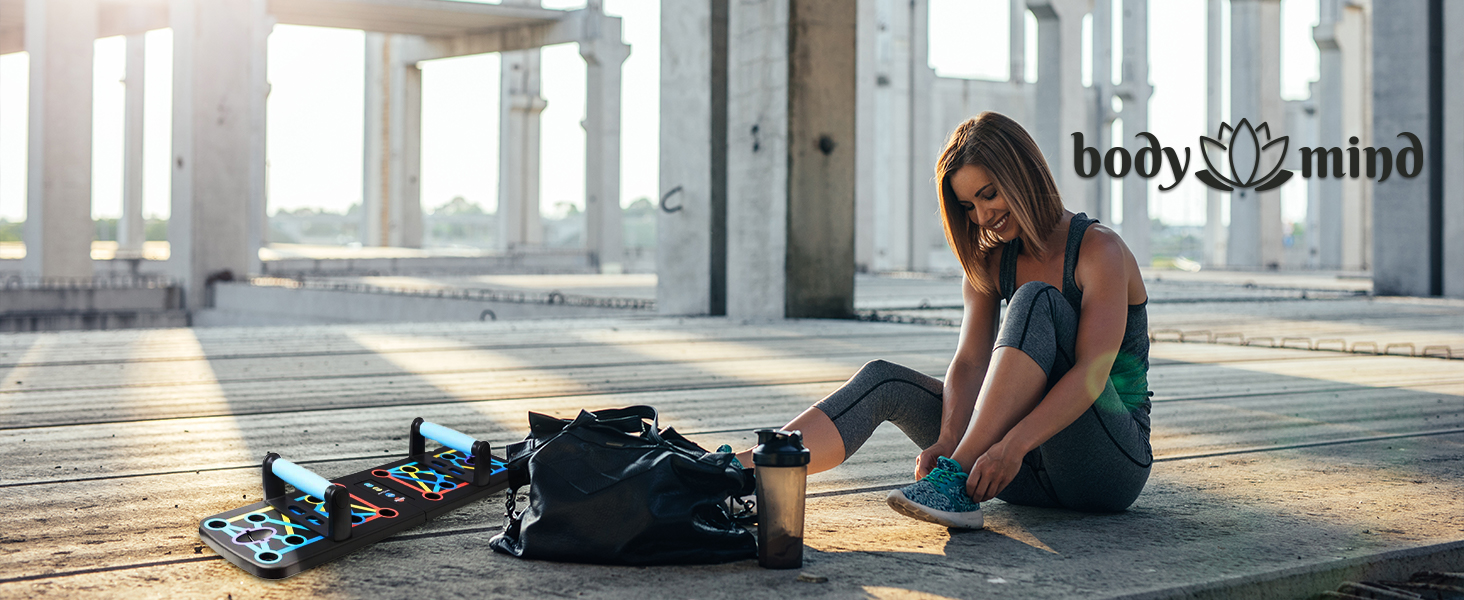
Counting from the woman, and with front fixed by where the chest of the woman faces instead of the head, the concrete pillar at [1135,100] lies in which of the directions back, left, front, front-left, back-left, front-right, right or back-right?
back-right

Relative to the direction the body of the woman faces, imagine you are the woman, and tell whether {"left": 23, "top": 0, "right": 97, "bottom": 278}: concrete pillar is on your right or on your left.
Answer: on your right

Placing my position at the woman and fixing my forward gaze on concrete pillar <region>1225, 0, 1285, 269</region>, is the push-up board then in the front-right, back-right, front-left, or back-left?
back-left

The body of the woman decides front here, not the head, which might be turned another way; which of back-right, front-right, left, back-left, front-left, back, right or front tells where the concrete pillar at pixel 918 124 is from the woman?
back-right

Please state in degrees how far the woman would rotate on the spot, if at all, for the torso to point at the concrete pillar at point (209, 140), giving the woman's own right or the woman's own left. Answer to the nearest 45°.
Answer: approximately 90° to the woman's own right

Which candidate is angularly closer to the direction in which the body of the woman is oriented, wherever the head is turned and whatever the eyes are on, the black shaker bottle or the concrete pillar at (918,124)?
the black shaker bottle

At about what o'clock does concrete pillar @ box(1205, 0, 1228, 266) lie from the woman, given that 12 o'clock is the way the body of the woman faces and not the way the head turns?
The concrete pillar is roughly at 5 o'clock from the woman.

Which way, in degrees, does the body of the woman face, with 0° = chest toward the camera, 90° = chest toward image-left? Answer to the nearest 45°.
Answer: approximately 45°

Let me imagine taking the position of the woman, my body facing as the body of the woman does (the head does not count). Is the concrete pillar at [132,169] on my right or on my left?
on my right

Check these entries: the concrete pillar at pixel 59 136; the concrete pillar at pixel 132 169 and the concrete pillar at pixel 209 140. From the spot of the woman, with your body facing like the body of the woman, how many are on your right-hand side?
3

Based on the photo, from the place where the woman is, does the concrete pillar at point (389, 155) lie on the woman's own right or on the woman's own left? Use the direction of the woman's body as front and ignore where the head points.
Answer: on the woman's own right
